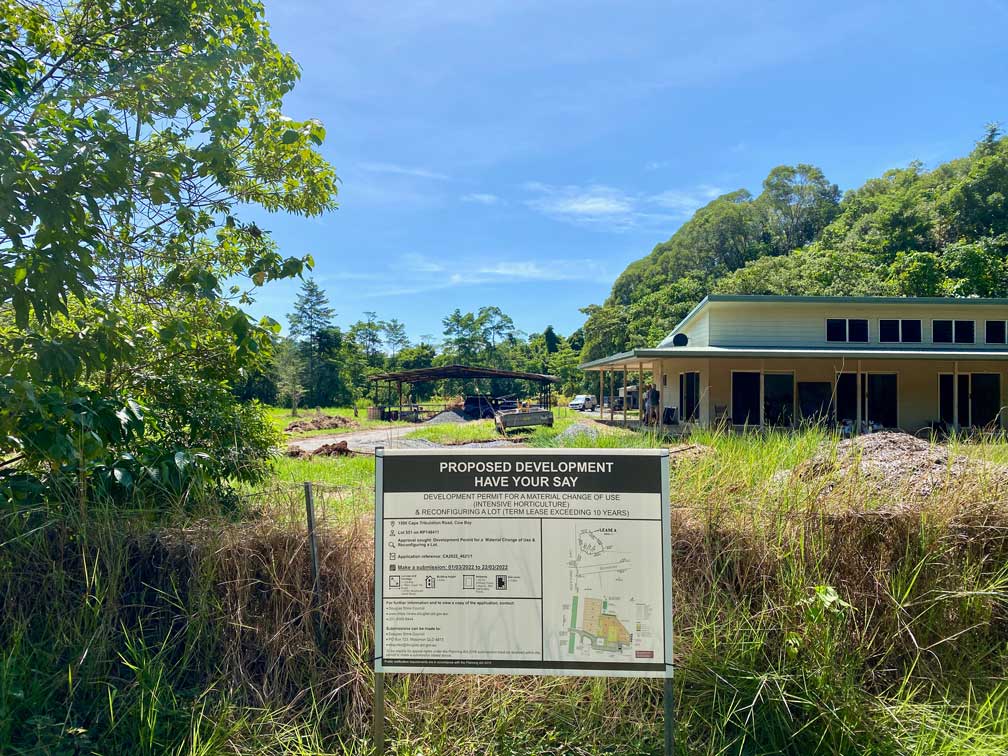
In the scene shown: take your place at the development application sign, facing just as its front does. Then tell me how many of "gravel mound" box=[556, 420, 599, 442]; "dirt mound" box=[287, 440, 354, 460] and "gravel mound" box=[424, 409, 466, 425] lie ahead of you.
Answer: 0

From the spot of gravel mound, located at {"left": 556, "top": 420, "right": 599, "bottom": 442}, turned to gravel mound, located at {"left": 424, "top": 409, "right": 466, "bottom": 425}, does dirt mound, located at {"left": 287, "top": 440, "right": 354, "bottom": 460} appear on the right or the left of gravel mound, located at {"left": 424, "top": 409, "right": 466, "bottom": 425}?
left

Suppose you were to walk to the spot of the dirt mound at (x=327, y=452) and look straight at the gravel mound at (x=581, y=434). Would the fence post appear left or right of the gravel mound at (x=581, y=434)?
right

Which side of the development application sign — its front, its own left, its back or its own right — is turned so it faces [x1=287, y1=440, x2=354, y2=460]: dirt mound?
back

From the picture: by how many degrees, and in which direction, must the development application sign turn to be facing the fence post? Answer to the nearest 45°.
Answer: approximately 135° to its right

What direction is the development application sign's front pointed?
toward the camera

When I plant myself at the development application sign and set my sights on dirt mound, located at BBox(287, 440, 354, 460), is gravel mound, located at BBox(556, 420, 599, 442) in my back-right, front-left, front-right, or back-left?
front-right

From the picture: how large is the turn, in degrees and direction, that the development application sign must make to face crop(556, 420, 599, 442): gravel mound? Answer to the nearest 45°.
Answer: approximately 180°

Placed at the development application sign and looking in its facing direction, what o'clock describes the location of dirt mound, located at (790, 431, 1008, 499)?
The dirt mound is roughly at 8 o'clock from the development application sign.

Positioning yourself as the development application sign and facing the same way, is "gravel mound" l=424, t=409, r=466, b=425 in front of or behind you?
behind
